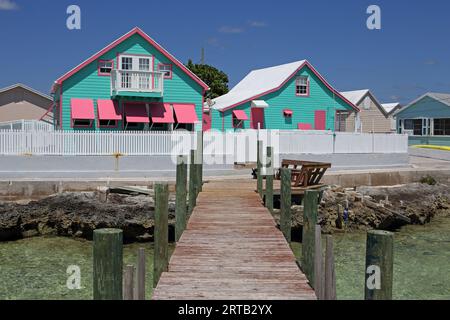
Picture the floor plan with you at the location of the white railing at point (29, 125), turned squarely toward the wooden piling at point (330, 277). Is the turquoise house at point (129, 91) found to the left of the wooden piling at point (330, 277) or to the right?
left

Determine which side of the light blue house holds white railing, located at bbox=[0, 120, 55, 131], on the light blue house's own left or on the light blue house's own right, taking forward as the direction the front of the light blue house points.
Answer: on the light blue house's own right

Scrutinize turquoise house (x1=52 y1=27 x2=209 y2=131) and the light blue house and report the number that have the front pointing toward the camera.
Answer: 2

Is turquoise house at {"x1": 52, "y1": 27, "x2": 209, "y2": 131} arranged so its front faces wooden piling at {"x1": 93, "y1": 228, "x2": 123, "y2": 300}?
yes

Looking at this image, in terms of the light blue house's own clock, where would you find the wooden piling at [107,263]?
The wooden piling is roughly at 12 o'clock from the light blue house.

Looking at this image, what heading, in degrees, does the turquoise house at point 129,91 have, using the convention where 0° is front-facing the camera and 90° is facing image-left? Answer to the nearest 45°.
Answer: approximately 0°

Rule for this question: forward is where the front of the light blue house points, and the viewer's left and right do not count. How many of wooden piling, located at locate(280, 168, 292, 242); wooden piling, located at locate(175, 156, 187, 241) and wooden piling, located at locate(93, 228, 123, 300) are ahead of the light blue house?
3

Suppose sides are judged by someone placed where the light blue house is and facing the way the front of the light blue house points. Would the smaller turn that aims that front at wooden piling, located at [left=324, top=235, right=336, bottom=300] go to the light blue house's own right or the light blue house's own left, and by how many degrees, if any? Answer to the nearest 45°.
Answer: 0° — it already faces it

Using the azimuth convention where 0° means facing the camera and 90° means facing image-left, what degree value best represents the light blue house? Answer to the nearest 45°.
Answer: approximately 0°

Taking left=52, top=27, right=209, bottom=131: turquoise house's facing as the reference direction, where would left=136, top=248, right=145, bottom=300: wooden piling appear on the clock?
The wooden piling is roughly at 12 o'clock from the turquoise house.
